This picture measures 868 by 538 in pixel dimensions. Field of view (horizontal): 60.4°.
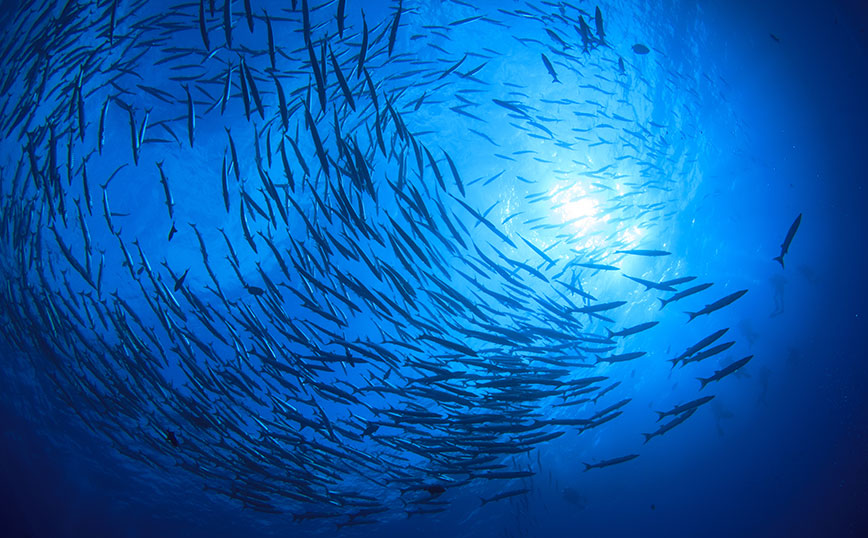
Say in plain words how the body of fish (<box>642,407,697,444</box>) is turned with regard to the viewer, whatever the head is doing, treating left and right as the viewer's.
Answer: facing to the right of the viewer
